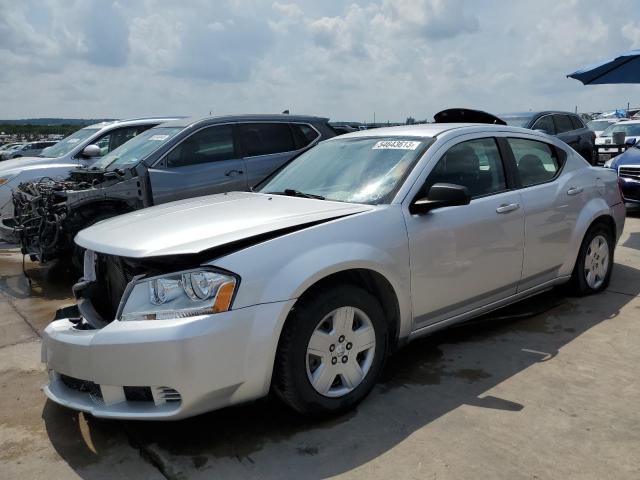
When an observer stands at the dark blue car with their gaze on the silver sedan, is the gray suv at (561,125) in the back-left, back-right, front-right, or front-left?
back-right

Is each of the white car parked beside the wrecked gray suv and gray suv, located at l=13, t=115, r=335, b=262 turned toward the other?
no

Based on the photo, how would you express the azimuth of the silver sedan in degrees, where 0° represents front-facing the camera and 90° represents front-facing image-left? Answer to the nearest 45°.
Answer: approximately 45°

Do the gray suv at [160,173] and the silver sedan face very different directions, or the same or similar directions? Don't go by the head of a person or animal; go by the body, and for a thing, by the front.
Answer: same or similar directions

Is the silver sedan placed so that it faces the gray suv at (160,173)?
no

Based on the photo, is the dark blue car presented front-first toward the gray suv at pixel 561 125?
no

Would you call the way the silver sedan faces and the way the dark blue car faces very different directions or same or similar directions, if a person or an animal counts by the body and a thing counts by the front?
same or similar directions

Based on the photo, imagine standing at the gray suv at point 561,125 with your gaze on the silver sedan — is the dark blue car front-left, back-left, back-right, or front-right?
front-left

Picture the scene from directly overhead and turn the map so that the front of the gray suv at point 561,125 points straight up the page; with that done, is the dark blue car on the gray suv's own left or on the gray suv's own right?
on the gray suv's own left

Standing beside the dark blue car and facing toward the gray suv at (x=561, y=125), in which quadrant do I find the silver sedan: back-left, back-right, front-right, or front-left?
back-left

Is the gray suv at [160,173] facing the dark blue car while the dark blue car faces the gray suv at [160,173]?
no

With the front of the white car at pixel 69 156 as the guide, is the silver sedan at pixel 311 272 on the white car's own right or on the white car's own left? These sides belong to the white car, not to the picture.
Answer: on the white car's own left

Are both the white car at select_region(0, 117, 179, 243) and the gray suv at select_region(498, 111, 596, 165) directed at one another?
no

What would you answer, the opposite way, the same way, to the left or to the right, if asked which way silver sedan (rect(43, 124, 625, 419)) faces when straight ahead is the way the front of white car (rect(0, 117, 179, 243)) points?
the same way

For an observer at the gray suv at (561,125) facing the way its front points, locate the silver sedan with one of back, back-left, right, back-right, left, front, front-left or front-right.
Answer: front-left

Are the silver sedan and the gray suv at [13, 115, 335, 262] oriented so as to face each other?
no

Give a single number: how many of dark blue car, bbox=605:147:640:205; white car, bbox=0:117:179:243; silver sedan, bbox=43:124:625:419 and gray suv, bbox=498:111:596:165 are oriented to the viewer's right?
0

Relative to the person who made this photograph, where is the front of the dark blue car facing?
facing the viewer and to the left of the viewer
